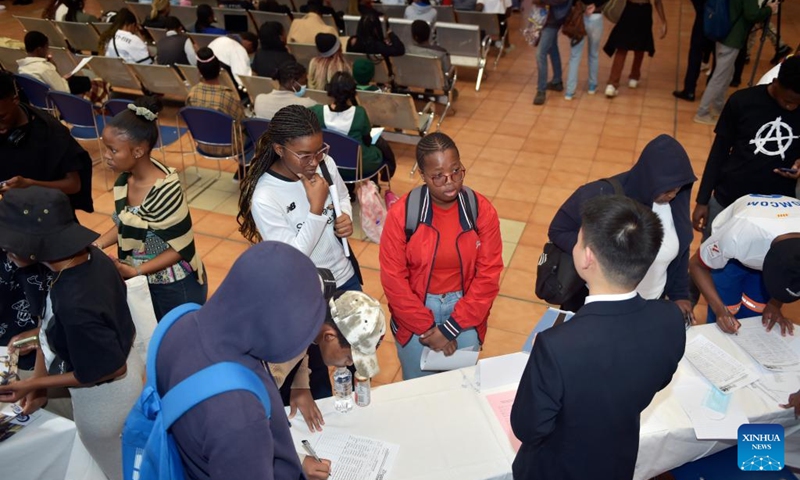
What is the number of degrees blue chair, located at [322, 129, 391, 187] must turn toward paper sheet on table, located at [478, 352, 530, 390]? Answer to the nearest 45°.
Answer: approximately 135° to its right

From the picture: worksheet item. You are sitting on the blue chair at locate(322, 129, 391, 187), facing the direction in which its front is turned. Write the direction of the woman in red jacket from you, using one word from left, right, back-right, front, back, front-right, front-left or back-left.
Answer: back-right

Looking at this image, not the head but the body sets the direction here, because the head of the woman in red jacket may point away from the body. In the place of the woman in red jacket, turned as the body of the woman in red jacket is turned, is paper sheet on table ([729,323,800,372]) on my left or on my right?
on my left

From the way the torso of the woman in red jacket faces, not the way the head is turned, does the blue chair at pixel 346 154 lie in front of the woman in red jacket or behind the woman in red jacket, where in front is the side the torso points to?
behind

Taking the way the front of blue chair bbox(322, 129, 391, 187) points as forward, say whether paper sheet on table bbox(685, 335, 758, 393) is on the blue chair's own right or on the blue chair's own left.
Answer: on the blue chair's own right

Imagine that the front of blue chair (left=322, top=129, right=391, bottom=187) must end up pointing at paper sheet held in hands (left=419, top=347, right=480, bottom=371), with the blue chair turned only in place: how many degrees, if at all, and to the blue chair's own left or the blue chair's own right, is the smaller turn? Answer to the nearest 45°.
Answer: approximately 135° to the blue chair's own right

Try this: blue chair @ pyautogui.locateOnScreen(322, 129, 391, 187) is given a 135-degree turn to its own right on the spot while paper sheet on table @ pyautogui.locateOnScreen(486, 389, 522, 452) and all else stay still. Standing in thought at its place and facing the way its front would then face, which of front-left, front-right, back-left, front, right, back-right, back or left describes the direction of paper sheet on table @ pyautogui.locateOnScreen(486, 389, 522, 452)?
front

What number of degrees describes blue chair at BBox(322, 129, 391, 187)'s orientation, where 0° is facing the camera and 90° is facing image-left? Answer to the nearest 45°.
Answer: approximately 225°

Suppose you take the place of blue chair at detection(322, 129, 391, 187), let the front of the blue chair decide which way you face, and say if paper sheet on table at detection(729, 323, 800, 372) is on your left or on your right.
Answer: on your right

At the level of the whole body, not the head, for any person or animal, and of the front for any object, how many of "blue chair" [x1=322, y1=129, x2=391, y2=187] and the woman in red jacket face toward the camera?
1

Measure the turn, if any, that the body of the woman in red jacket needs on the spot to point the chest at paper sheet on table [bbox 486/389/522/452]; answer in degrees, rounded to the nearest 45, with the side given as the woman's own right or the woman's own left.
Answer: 0° — they already face it

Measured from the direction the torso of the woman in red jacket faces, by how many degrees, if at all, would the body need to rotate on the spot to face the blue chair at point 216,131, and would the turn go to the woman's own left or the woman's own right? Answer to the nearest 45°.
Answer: approximately 135° to the woman's own right

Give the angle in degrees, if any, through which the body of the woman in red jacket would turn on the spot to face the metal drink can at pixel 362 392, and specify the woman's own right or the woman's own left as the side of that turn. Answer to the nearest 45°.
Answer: approximately 45° to the woman's own right
